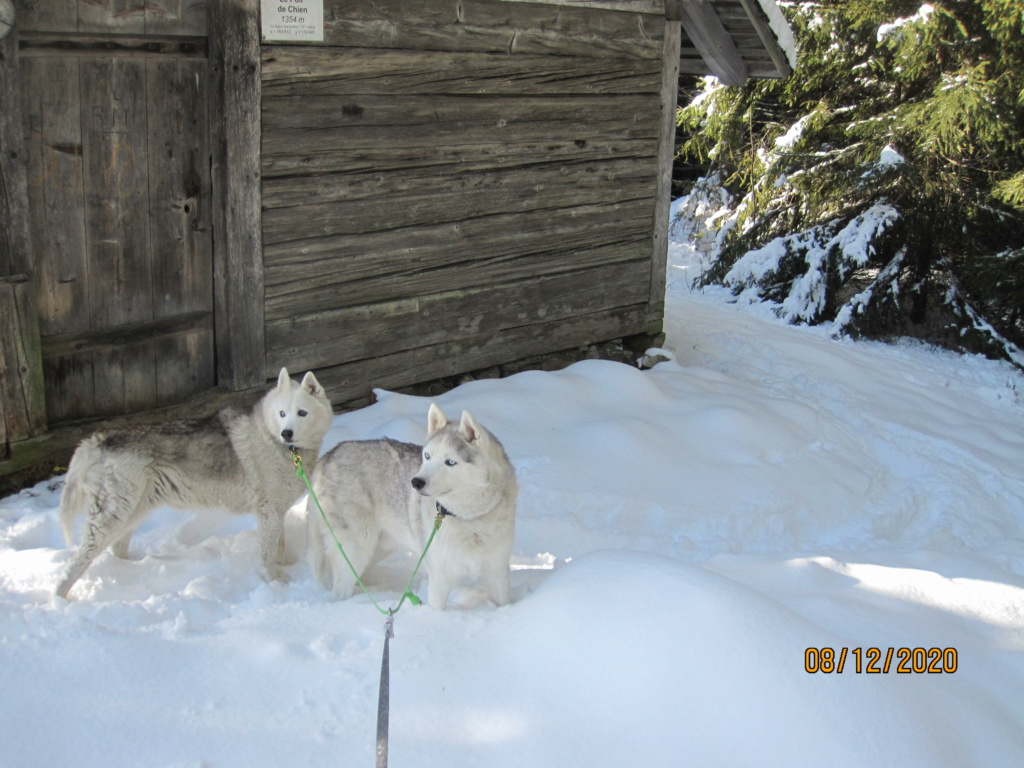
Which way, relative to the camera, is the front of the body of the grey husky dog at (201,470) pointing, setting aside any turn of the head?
to the viewer's right

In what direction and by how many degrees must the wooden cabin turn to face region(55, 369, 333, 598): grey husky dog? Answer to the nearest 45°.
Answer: approximately 45° to its right

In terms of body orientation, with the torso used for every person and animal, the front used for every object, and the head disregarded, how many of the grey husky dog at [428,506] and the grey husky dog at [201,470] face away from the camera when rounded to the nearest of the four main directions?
0

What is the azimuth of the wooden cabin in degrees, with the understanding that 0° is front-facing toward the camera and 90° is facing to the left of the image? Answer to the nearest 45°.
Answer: approximately 315°

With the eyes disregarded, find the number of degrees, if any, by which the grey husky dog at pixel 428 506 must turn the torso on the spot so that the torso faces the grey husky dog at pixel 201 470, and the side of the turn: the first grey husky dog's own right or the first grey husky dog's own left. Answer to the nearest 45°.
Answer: approximately 180°

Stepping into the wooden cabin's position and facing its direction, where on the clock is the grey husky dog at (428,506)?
The grey husky dog is roughly at 1 o'clock from the wooden cabin.

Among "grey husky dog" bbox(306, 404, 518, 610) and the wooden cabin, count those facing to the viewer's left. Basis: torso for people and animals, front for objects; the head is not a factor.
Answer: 0

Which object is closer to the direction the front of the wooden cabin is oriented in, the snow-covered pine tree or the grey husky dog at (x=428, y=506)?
the grey husky dog

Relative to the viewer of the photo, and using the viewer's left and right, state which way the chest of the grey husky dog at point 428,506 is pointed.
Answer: facing the viewer and to the right of the viewer

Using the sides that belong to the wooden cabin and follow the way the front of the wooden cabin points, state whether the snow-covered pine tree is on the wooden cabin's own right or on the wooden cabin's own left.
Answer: on the wooden cabin's own left

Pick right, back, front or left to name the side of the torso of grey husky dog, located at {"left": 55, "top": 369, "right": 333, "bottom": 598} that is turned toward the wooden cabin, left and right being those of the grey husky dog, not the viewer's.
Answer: left
